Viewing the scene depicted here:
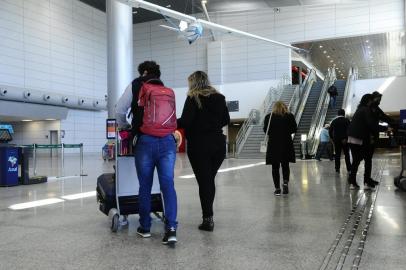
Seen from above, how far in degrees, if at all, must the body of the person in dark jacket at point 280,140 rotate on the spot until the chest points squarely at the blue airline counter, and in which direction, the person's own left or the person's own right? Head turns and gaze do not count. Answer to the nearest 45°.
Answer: approximately 90° to the person's own left

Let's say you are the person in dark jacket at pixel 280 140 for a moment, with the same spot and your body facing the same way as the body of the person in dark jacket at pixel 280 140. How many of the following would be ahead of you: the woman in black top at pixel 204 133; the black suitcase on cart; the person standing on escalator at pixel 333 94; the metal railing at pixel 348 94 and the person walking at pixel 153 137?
2

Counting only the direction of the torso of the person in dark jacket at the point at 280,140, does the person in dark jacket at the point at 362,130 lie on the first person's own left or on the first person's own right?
on the first person's own right

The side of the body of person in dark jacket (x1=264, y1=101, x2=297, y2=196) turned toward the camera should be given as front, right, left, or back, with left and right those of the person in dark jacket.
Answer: back

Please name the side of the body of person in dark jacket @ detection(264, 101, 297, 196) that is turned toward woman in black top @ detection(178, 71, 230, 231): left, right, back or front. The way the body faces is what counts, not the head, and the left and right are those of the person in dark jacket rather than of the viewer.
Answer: back

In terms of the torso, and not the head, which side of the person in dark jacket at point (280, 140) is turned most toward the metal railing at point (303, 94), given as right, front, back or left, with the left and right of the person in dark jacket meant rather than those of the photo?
front

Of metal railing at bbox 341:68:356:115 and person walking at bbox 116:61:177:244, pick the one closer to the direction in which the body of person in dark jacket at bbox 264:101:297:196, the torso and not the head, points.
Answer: the metal railing
